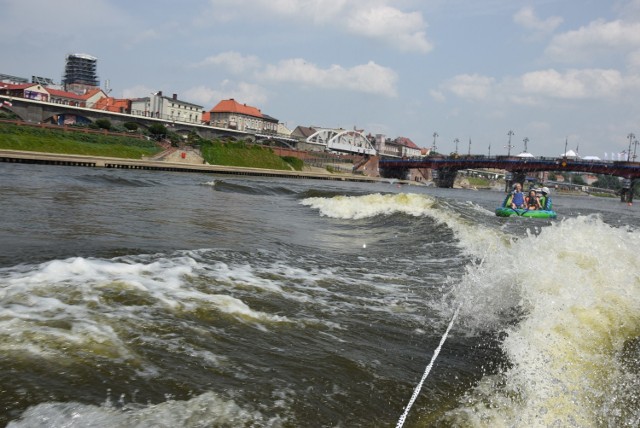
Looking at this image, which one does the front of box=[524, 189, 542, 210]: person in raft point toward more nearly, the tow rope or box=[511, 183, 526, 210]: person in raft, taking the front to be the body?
the tow rope

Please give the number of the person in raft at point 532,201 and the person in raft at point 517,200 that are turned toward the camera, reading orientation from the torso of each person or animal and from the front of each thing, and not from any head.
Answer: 2

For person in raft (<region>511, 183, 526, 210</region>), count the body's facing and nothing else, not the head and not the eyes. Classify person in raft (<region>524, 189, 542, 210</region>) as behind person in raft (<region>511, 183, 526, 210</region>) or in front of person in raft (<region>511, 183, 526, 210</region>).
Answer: behind

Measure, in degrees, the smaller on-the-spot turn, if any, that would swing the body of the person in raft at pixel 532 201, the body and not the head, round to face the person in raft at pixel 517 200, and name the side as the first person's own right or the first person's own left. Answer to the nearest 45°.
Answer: approximately 45° to the first person's own right

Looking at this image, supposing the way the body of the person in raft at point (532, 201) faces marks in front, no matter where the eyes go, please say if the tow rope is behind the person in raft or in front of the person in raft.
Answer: in front

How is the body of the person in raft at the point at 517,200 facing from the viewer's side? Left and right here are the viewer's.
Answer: facing the viewer

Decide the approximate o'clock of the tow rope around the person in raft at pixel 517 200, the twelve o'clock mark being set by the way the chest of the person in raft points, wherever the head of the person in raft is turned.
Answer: The tow rope is roughly at 12 o'clock from the person in raft.

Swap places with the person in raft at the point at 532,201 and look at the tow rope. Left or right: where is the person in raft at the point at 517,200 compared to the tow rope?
right
